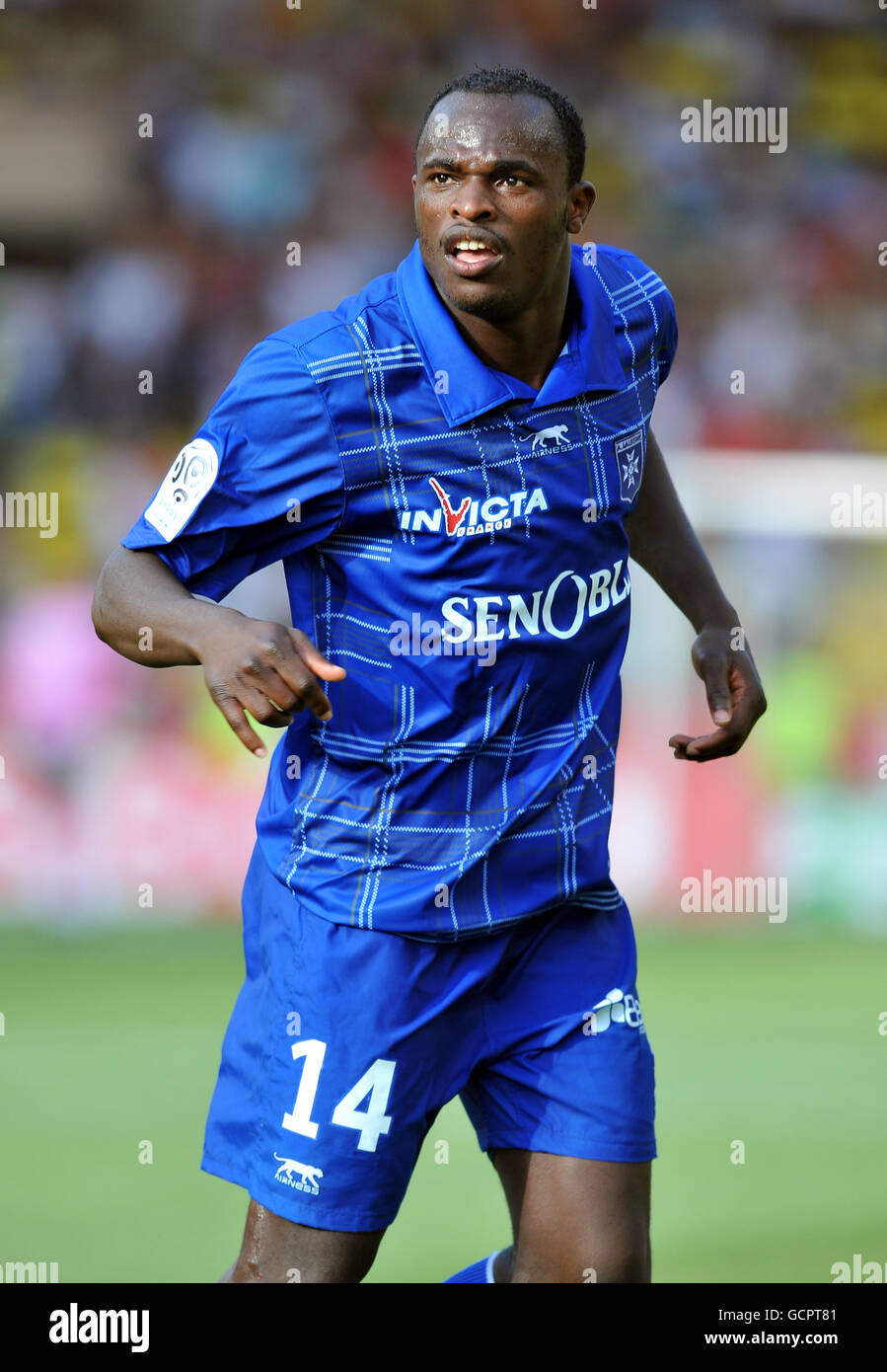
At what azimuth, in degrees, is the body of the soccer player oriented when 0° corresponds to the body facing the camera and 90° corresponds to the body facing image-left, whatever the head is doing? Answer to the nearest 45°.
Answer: approximately 315°
